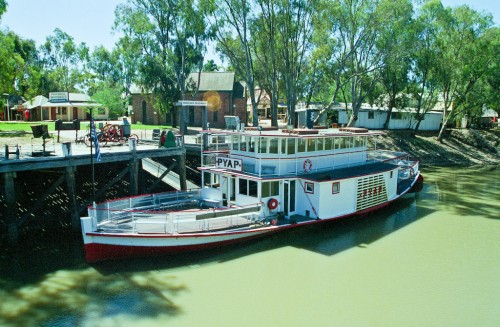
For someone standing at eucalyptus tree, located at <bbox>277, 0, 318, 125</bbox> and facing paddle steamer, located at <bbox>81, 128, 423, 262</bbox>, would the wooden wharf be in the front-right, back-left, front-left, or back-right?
front-right

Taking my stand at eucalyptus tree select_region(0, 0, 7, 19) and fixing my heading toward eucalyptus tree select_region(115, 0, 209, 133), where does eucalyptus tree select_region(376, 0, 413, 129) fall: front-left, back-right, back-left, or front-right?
front-right

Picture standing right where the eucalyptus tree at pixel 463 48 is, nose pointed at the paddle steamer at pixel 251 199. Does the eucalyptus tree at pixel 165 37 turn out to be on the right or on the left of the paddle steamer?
right

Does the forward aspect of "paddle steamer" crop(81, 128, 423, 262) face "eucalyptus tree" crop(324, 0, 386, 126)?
no

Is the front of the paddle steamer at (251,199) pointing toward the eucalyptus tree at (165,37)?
no

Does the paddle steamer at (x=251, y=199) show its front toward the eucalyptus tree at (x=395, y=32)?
no
